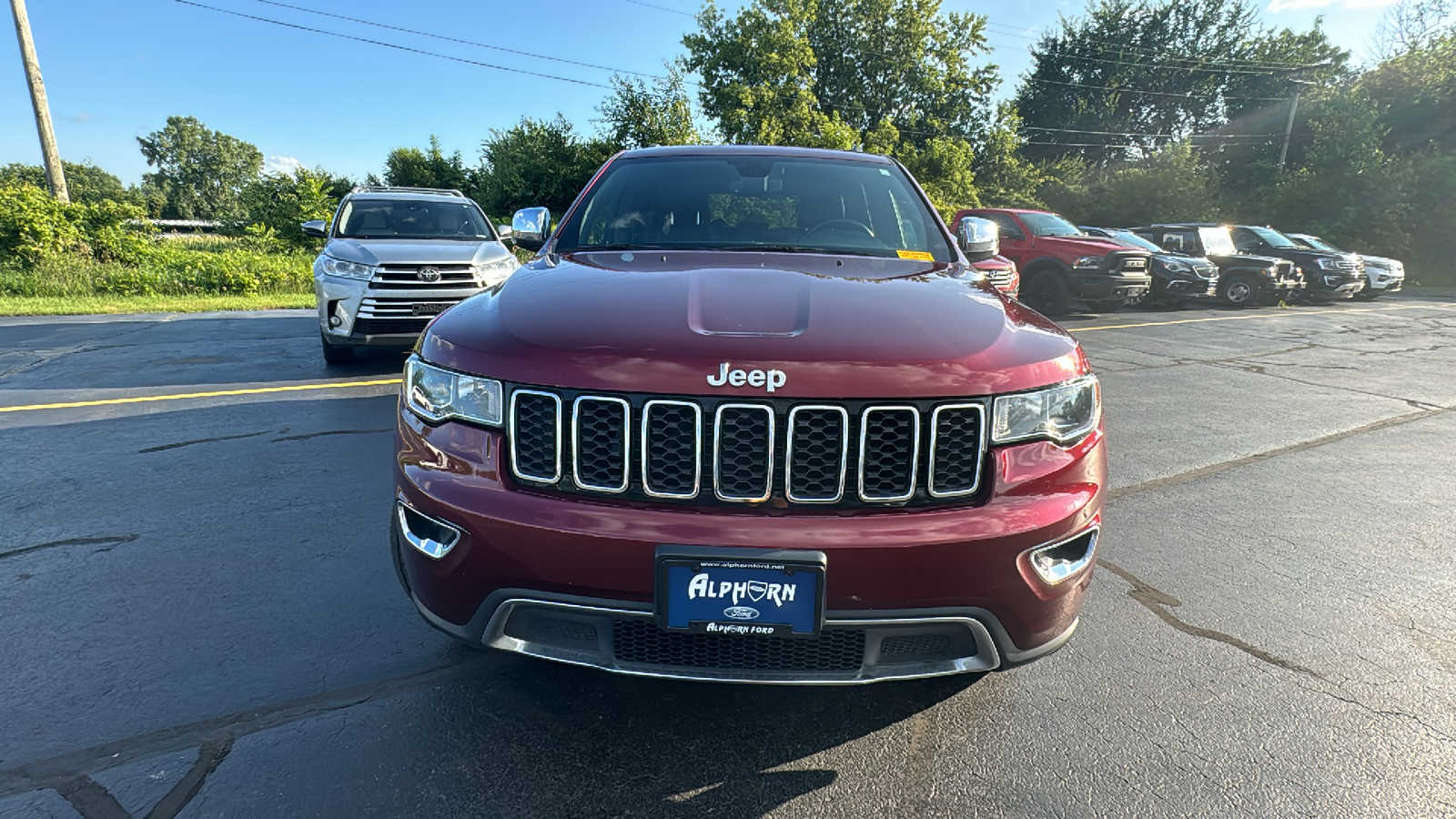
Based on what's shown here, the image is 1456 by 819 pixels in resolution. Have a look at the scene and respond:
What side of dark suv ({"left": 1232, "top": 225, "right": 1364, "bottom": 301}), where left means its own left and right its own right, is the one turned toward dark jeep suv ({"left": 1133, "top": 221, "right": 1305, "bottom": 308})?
right

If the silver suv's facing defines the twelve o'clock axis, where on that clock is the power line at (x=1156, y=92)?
The power line is roughly at 8 o'clock from the silver suv.

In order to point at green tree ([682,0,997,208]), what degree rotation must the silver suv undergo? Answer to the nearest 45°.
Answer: approximately 135° to its left

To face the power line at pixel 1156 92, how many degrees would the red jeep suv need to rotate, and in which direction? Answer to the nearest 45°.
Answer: approximately 135° to its left

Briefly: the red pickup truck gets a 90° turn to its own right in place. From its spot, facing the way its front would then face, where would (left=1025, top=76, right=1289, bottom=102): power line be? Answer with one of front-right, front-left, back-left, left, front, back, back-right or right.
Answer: back-right

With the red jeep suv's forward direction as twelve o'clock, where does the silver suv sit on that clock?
The silver suv is roughly at 5 o'clock from the red jeep suv.

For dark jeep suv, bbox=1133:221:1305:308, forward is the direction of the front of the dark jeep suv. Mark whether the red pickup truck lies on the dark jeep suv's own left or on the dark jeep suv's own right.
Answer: on the dark jeep suv's own right

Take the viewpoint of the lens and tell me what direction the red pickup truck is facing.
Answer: facing the viewer and to the right of the viewer

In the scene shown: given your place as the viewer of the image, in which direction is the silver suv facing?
facing the viewer

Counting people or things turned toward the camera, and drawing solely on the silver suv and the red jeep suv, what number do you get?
2
